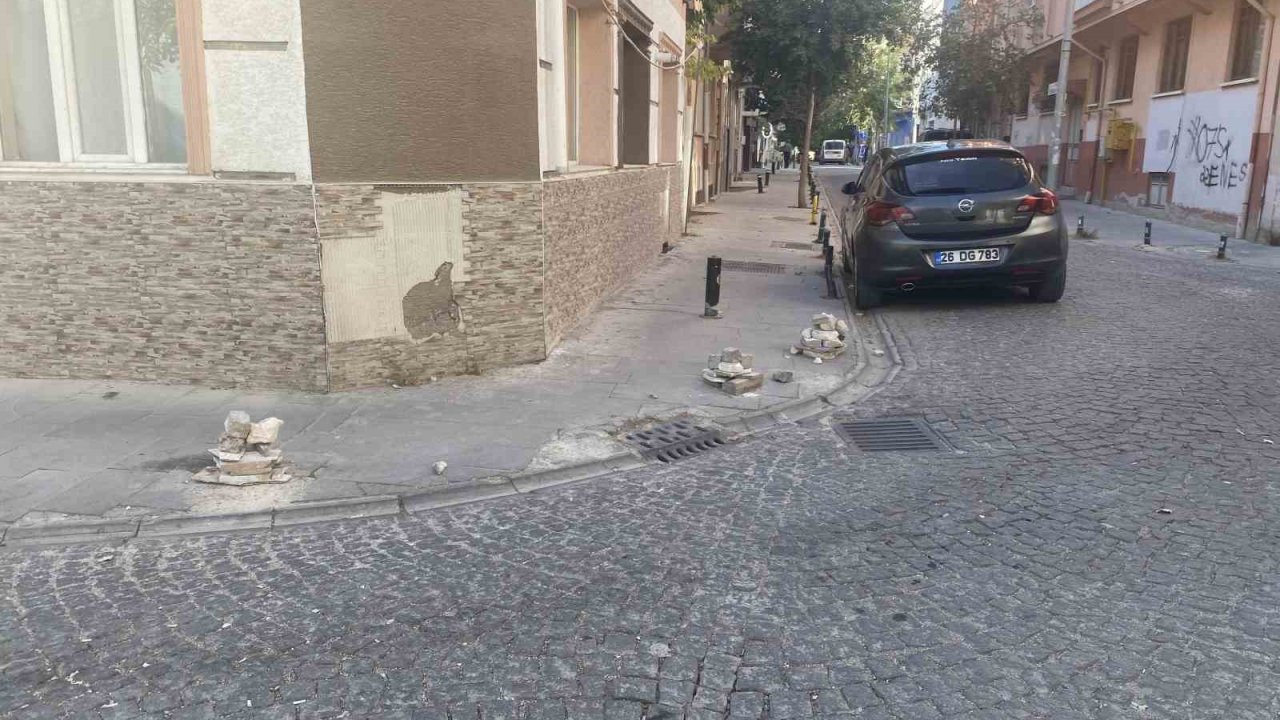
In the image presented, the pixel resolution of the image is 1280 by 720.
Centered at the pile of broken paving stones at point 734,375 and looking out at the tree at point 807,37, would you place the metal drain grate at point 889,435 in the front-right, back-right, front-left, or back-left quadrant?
back-right

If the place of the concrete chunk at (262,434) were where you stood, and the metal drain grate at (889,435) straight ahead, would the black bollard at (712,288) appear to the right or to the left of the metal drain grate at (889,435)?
left

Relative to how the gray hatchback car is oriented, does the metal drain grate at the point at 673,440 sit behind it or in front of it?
behind

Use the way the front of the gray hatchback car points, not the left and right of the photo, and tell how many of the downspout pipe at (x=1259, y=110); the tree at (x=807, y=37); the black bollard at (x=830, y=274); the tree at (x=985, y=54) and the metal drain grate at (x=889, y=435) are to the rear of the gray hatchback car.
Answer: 1

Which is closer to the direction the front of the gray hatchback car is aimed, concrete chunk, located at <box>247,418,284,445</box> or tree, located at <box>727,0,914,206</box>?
the tree

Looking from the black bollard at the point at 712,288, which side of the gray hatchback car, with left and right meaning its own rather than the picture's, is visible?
left

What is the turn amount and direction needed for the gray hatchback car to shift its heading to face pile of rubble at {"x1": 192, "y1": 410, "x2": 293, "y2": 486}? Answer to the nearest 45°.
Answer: approximately 135° to its left

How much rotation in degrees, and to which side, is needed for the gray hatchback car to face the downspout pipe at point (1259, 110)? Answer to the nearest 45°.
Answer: approximately 45° to its right

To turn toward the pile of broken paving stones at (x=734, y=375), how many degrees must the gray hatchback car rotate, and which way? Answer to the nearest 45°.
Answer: approximately 135° to its left

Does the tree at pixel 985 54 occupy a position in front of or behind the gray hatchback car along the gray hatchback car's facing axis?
in front

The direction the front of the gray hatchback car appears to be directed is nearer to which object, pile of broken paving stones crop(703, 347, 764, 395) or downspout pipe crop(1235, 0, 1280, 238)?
the downspout pipe

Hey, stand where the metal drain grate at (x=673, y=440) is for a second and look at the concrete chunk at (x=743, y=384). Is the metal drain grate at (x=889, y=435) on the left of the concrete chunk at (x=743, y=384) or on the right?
right

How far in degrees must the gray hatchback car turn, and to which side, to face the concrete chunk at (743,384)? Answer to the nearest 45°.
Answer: approximately 135° to its left

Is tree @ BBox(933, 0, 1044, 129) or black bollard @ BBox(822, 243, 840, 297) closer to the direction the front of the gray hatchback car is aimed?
the tree

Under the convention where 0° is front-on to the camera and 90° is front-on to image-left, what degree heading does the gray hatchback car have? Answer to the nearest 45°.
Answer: approximately 180°

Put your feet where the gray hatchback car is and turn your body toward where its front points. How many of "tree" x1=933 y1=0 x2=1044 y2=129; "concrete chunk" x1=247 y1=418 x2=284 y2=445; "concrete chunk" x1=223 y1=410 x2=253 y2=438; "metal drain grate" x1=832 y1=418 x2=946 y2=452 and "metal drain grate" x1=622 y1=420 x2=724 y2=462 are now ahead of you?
1

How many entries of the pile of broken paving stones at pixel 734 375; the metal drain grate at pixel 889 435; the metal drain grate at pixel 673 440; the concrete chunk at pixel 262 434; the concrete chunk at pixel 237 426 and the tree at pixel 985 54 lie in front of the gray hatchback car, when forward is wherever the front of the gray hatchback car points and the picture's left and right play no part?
1
